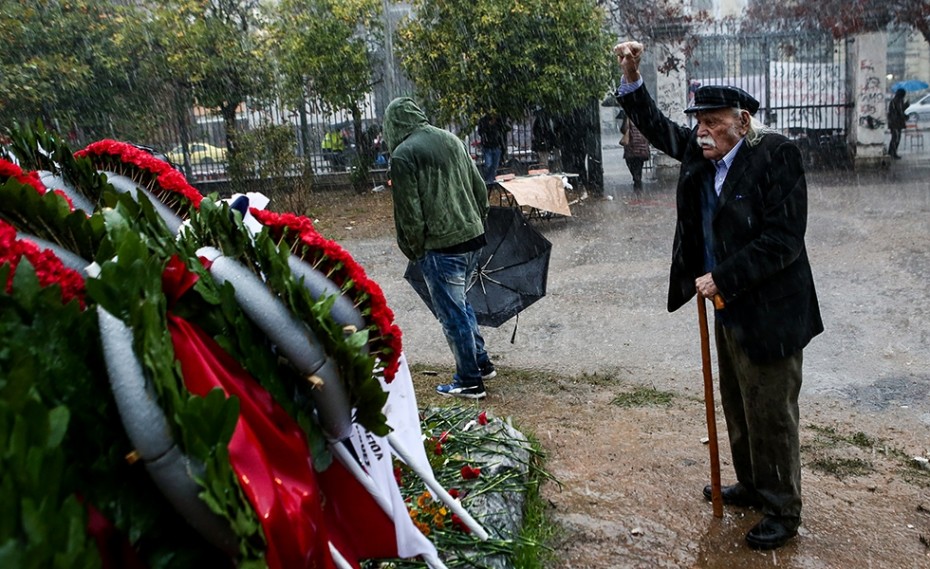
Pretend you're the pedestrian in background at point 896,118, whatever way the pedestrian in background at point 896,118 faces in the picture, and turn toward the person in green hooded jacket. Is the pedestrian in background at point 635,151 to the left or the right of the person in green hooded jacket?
right

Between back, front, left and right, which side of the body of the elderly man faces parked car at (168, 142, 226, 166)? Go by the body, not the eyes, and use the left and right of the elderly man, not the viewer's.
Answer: right

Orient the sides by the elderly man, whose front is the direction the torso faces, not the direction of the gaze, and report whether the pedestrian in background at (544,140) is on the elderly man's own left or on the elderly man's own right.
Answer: on the elderly man's own right

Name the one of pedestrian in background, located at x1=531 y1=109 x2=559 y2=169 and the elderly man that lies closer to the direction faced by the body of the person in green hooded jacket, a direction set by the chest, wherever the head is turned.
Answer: the pedestrian in background

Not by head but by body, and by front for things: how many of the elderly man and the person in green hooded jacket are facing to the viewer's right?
0

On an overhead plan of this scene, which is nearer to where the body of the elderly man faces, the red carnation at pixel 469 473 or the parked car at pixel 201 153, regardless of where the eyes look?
the red carnation

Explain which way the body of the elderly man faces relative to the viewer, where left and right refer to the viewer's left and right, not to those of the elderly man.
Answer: facing the viewer and to the left of the viewer

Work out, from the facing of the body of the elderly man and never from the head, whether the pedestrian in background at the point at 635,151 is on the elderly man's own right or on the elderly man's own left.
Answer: on the elderly man's own right

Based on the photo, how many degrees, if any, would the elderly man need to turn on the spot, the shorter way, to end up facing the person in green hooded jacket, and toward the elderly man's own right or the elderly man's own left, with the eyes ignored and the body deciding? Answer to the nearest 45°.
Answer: approximately 90° to the elderly man's own right

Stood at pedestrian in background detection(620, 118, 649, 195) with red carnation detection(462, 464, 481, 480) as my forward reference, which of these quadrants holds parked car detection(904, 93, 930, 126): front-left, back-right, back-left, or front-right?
back-left

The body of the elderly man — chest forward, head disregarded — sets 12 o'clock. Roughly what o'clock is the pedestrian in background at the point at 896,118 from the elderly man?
The pedestrian in background is roughly at 5 o'clock from the elderly man.

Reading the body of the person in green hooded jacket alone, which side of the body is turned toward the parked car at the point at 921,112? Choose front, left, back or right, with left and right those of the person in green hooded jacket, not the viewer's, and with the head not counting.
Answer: right

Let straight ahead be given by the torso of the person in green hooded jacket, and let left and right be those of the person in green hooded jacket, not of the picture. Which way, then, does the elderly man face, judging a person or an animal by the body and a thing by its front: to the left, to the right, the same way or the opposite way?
to the left

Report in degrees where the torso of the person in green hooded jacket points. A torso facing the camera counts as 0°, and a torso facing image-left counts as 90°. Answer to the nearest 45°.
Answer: approximately 135°

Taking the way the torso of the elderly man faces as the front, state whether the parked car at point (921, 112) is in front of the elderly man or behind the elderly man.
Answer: behind

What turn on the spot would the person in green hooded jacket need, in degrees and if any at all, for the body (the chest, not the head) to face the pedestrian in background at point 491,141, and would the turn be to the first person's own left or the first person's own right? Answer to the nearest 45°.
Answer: approximately 45° to the first person's own right

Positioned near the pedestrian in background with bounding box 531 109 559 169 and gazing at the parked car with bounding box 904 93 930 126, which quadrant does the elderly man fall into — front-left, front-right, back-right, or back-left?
back-right
